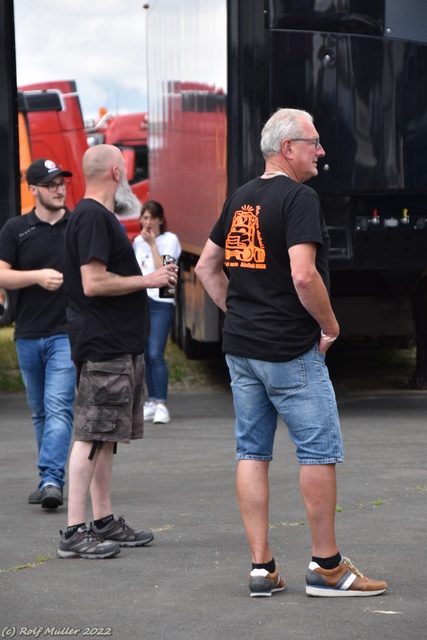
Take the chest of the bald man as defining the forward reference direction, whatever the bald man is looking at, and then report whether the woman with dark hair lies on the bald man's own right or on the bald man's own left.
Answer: on the bald man's own left

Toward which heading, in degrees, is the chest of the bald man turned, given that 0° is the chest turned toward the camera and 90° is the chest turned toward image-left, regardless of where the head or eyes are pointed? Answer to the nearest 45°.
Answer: approximately 270°
